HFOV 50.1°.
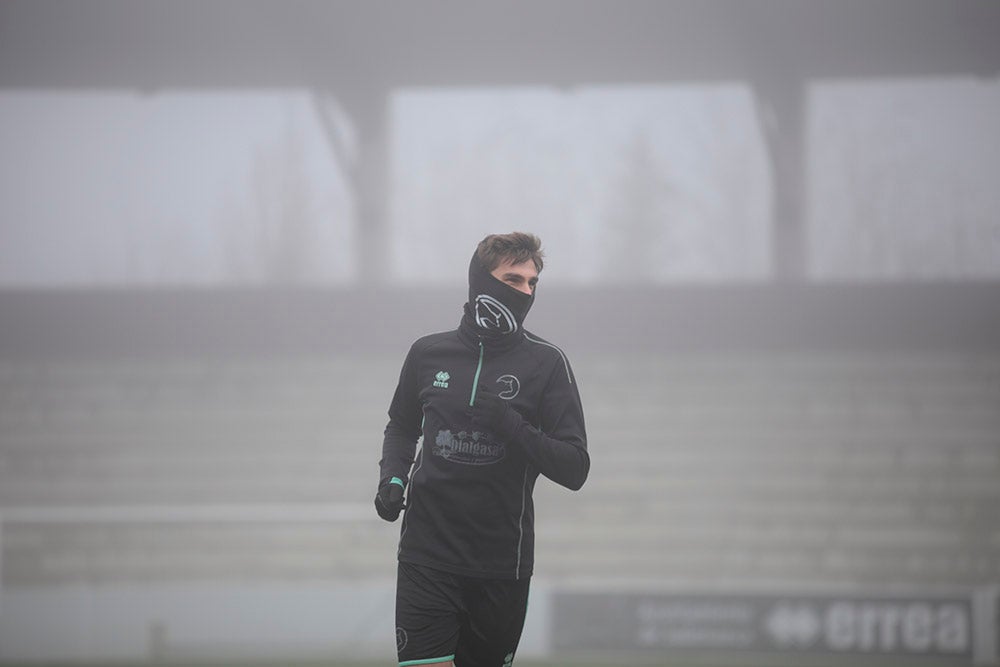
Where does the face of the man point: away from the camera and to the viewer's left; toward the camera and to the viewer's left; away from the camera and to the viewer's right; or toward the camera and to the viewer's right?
toward the camera and to the viewer's right

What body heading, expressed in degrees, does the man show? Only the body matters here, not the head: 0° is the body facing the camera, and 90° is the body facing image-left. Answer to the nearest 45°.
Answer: approximately 0°

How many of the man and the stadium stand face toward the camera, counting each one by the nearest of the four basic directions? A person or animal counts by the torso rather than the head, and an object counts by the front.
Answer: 2

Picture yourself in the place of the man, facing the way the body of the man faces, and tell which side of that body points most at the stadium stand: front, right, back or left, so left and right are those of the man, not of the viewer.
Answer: back

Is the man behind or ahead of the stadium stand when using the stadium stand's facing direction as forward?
ahead
